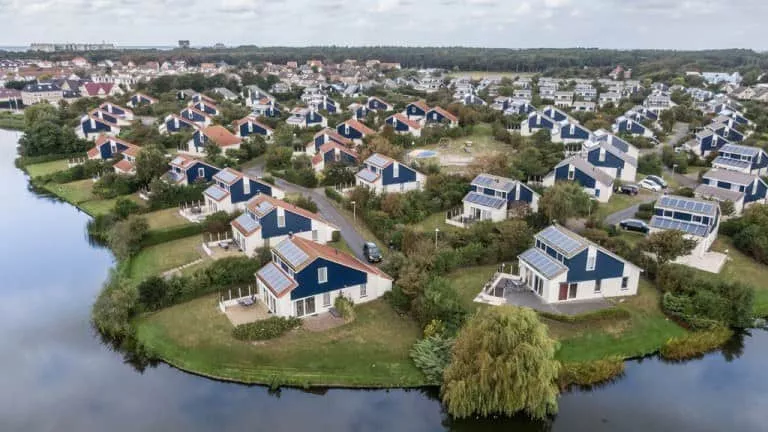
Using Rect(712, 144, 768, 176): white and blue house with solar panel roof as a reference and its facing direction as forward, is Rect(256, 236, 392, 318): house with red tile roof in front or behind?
in front

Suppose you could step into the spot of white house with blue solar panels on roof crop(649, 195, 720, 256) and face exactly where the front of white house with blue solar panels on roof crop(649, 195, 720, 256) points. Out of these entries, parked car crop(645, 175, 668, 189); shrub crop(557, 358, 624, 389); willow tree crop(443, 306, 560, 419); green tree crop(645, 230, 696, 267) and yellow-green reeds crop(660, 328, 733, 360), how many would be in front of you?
4

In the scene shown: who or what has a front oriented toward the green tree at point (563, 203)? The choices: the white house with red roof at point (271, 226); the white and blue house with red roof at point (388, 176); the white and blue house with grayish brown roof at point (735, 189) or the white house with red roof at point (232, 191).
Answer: the white and blue house with grayish brown roof at point (735, 189)

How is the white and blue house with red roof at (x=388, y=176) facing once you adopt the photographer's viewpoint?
facing the viewer and to the left of the viewer

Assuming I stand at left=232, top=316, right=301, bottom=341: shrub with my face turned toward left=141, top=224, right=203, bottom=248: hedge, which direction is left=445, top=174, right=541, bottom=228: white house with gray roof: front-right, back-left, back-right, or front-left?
front-right

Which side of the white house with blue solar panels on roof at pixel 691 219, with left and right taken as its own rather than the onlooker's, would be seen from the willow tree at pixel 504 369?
front

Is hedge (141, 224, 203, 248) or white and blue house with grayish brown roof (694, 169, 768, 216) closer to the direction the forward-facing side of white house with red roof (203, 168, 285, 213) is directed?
the hedge

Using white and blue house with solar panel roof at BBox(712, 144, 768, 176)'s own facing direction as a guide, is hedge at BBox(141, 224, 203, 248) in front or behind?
in front

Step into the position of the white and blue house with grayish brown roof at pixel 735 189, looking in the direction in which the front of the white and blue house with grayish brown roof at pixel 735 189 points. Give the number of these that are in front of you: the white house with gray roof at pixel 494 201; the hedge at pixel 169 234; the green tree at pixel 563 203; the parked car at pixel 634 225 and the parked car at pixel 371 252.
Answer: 5

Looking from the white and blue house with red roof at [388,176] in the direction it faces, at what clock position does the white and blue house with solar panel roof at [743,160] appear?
the white and blue house with solar panel roof at [743,160] is roughly at 7 o'clock from the white and blue house with red roof at [388,176].

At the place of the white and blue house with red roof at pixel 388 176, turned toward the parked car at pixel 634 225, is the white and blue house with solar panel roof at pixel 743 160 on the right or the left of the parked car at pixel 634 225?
left

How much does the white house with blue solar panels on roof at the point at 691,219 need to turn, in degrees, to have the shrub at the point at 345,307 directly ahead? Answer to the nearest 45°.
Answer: approximately 45° to its right

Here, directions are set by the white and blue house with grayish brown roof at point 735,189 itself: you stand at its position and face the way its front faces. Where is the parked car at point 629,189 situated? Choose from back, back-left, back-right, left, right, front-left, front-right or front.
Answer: front-right

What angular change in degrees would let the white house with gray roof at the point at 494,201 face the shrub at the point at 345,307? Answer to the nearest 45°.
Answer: approximately 45° to its left

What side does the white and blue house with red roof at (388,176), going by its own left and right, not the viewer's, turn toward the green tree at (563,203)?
left

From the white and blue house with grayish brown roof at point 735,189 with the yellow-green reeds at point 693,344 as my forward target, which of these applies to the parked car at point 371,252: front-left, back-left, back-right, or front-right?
front-right

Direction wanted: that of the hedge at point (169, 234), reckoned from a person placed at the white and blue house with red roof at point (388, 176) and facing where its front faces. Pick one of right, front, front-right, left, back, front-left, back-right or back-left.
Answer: front
